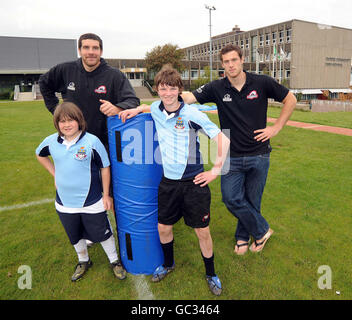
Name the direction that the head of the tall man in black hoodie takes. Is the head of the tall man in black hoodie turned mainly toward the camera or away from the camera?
toward the camera

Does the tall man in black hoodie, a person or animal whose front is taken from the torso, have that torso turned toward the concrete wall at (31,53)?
no

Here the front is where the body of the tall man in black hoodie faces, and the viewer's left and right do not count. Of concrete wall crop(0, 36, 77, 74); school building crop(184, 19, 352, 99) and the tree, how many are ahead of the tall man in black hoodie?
0

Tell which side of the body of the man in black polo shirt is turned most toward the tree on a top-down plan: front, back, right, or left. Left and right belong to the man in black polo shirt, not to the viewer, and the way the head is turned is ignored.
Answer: back

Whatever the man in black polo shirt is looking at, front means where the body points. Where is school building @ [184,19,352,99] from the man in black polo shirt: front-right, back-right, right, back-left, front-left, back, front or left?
back

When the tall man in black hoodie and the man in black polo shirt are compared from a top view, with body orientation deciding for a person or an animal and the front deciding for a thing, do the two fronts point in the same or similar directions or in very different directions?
same or similar directions

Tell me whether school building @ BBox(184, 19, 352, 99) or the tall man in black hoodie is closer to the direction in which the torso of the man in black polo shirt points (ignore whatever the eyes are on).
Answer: the tall man in black hoodie

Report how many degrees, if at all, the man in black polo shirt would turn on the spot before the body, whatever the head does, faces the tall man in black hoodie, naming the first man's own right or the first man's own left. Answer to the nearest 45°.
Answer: approximately 90° to the first man's own right

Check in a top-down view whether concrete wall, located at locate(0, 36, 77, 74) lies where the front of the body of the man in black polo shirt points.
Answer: no

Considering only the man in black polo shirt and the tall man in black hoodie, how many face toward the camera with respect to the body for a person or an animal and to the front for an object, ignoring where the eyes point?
2

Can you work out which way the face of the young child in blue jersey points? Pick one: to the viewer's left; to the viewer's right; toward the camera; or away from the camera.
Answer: toward the camera

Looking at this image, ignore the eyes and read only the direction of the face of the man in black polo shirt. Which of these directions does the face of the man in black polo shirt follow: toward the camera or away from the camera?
toward the camera

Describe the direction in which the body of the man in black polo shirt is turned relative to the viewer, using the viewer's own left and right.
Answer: facing the viewer

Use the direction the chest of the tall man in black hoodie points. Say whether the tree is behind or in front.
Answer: behind

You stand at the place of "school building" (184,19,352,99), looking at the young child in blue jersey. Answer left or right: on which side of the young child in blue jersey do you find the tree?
right

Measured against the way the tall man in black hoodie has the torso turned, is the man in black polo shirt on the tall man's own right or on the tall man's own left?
on the tall man's own left

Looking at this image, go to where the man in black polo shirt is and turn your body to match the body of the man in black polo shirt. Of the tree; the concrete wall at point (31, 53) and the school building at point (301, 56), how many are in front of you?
0

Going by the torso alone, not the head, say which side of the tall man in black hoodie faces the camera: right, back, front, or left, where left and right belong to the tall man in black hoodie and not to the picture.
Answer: front
